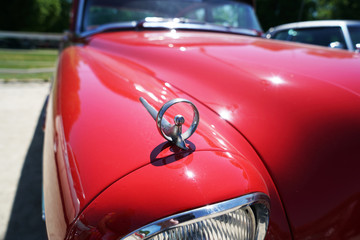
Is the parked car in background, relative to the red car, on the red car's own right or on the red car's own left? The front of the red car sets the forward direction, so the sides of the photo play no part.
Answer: on the red car's own left

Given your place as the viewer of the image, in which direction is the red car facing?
facing the viewer and to the right of the viewer
